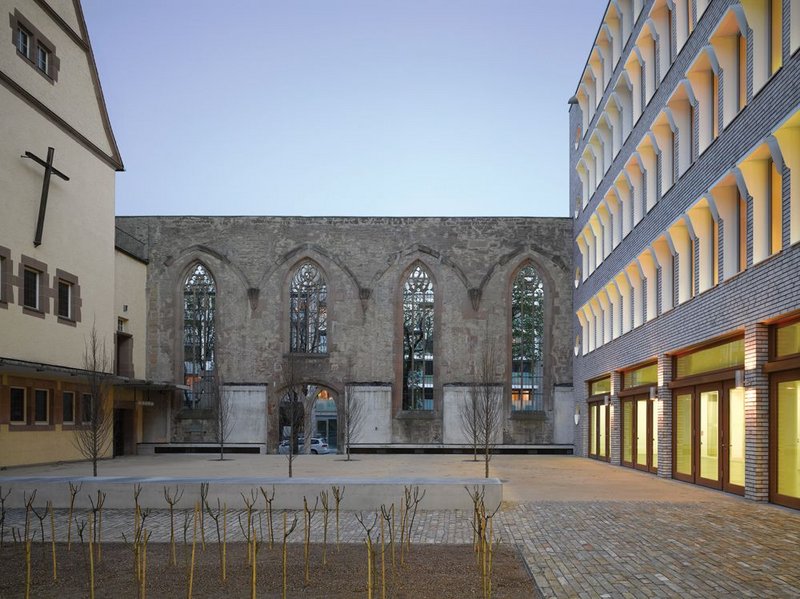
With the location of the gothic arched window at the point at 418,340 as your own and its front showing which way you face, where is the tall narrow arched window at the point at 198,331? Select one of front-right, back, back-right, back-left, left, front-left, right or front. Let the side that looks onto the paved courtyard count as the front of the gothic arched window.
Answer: right

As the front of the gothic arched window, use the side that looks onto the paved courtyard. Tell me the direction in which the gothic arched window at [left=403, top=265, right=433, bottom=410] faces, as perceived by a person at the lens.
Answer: facing the viewer

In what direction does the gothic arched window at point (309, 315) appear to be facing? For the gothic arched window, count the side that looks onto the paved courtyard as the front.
toward the camera

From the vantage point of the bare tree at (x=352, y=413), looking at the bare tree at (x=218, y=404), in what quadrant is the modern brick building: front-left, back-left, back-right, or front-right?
back-left

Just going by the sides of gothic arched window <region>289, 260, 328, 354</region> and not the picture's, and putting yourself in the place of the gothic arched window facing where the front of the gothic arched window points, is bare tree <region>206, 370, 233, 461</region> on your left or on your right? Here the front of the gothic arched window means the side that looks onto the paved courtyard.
on your right

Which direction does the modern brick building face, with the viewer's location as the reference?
facing the viewer and to the left of the viewer

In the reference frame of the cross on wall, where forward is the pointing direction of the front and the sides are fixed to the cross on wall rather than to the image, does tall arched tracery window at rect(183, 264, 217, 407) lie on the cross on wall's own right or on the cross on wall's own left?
on the cross on wall's own left

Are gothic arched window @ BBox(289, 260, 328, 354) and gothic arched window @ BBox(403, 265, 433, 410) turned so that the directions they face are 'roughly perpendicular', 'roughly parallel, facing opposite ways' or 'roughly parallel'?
roughly parallel
